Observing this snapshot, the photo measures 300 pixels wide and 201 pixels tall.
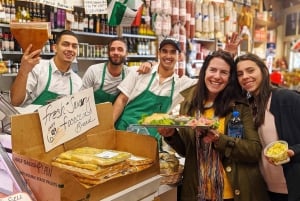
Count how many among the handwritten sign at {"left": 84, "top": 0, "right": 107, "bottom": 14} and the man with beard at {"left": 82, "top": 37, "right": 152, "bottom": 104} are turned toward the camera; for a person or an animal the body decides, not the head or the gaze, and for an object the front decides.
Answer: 2

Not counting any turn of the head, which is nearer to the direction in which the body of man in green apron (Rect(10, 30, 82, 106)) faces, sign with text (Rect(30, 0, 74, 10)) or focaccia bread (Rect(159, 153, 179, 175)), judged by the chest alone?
the focaccia bread

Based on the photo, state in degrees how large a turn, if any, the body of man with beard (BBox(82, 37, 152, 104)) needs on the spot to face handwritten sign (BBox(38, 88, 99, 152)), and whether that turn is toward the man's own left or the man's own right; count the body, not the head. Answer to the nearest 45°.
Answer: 0° — they already face it

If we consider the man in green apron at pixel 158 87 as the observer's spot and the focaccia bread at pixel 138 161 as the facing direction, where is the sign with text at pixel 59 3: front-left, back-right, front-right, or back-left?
back-right

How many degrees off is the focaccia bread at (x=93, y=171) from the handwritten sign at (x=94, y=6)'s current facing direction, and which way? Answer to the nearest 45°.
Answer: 0° — it already faces it

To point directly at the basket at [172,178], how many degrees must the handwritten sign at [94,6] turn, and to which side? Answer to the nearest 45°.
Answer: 0° — it already faces it
